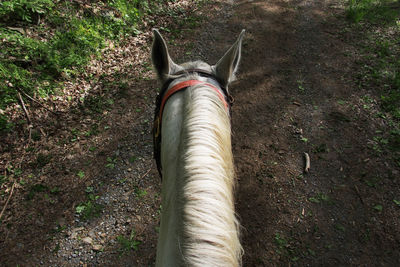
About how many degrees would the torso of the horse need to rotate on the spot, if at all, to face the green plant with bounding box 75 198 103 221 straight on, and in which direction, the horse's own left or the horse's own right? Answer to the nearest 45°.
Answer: approximately 45° to the horse's own left

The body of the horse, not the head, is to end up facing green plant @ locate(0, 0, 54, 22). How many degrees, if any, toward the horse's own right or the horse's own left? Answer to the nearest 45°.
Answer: approximately 45° to the horse's own left

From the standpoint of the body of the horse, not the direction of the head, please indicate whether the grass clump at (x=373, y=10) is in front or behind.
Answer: in front

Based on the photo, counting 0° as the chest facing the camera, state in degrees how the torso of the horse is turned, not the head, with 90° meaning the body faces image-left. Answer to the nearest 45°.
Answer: approximately 180°
